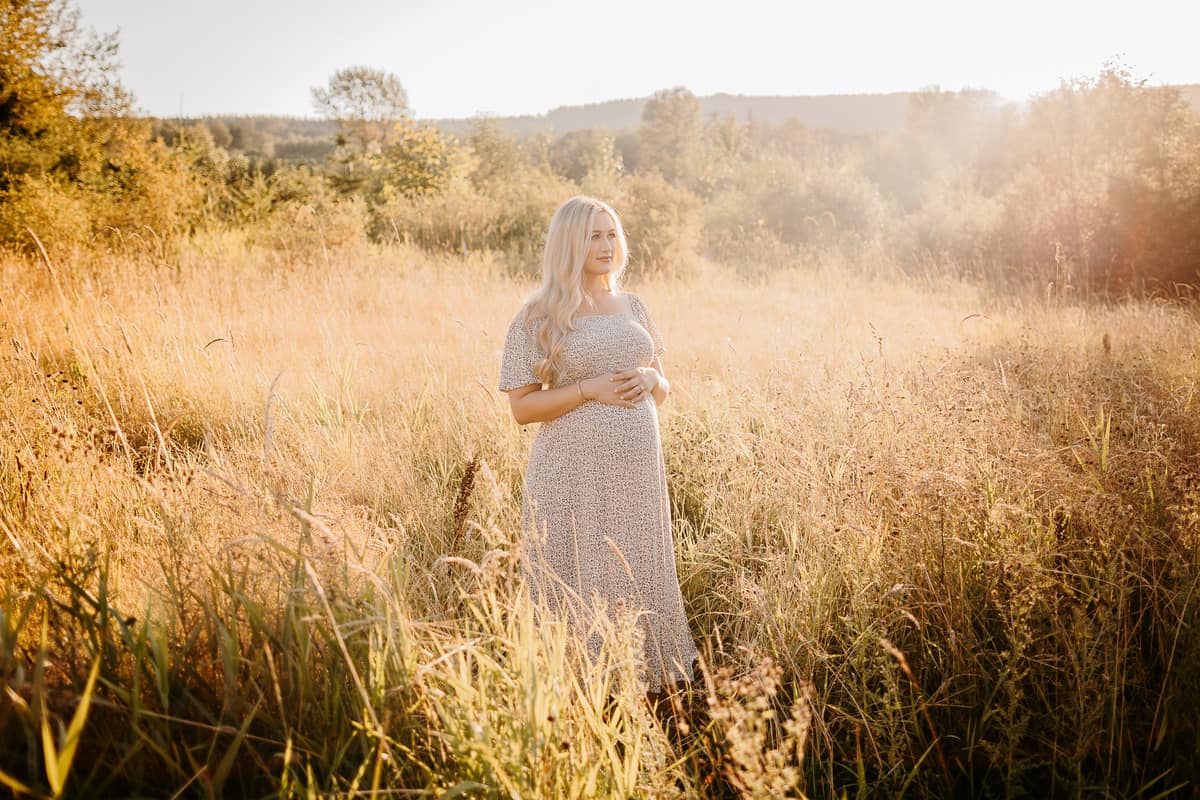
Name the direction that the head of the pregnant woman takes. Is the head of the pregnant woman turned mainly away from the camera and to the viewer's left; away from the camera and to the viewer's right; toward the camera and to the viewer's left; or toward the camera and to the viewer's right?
toward the camera and to the viewer's right

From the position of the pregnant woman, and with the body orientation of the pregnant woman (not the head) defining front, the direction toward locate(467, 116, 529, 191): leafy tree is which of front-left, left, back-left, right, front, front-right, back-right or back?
back-left

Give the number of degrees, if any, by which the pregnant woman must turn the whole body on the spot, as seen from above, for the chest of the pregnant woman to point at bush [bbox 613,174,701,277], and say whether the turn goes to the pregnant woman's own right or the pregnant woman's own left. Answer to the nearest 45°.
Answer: approximately 135° to the pregnant woman's own left

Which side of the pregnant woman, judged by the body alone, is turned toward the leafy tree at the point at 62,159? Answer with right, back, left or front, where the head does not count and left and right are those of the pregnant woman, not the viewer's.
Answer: back

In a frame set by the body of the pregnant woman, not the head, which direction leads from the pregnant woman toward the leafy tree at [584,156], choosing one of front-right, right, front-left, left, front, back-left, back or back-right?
back-left

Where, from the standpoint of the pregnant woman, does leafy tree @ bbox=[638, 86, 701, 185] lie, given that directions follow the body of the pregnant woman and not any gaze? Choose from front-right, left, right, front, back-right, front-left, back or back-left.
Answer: back-left

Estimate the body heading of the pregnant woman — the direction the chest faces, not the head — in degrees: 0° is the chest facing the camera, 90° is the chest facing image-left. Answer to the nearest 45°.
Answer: approximately 315°
